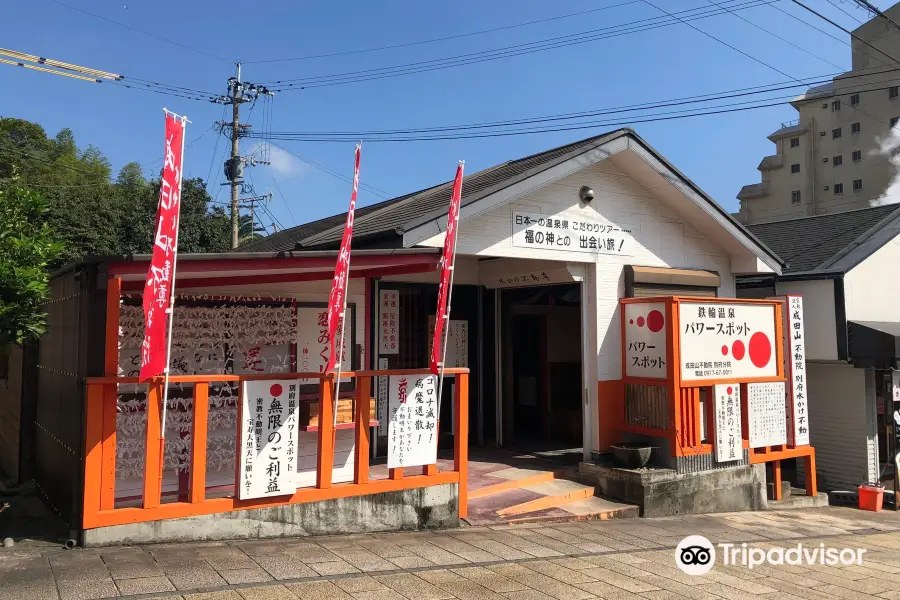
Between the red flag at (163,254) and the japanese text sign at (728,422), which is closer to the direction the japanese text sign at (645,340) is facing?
the red flag

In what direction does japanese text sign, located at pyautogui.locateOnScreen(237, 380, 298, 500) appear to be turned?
toward the camera

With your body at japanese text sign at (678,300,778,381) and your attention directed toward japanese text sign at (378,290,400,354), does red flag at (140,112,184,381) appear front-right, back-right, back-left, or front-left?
front-left

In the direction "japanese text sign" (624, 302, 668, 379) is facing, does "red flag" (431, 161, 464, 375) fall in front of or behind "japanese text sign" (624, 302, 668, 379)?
in front

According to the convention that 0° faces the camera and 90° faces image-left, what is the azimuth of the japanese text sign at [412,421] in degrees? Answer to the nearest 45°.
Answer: approximately 0°

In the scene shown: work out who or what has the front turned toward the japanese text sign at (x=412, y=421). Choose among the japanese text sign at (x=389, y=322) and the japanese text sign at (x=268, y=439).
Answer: the japanese text sign at (x=389, y=322)

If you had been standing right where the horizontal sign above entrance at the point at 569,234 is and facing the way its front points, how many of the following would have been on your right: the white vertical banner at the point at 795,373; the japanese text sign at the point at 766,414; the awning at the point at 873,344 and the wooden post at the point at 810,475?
0

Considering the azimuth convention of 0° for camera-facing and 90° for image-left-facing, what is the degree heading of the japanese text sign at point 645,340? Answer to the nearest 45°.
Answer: approximately 45°

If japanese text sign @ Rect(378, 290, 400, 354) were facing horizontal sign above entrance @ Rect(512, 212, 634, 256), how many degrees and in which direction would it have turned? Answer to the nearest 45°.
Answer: approximately 90° to its left

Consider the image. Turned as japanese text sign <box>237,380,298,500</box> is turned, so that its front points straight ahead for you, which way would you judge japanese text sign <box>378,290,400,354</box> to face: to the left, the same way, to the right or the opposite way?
the same way

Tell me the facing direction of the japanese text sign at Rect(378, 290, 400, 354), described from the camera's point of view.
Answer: facing the viewer

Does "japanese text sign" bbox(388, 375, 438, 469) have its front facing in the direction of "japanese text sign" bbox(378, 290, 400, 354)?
no

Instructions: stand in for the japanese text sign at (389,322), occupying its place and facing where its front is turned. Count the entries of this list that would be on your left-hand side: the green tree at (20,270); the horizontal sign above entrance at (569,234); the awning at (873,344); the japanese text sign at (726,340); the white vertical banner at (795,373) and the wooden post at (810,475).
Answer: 5

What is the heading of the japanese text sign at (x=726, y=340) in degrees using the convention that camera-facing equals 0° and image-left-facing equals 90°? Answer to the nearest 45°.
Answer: approximately 315°
